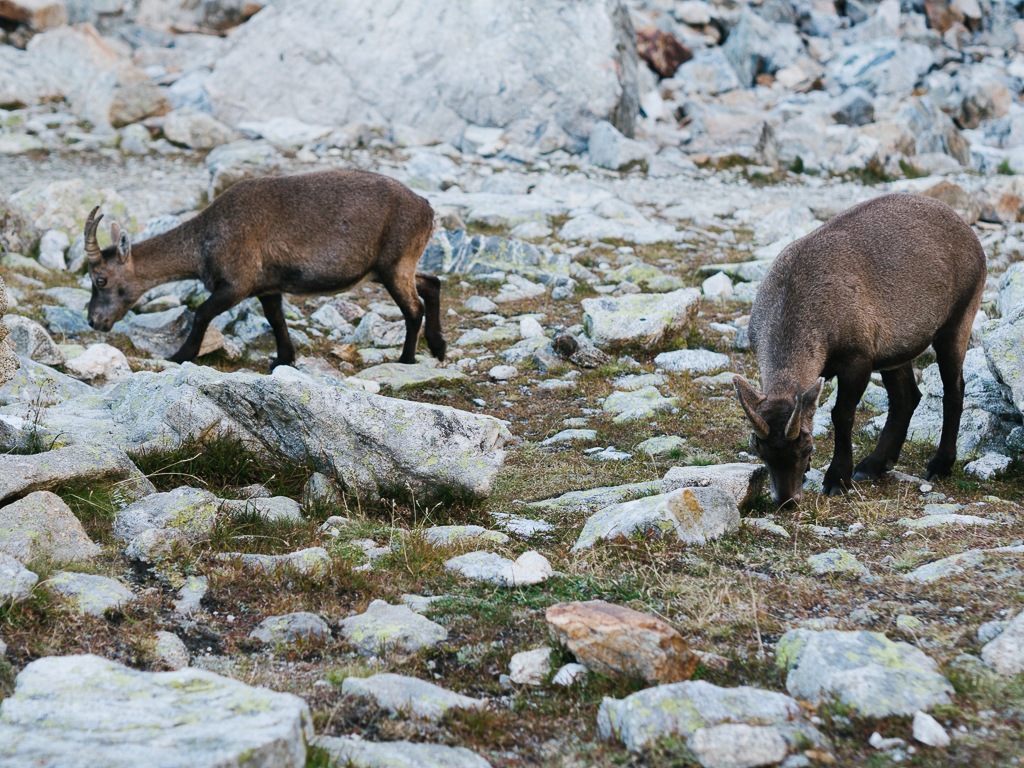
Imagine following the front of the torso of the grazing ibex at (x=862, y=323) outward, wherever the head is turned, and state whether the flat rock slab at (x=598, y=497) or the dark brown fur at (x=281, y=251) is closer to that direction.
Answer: the flat rock slab

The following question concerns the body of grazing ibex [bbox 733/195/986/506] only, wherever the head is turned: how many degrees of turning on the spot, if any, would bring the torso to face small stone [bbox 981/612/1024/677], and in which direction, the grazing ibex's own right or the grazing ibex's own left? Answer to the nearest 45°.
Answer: approximately 45° to the grazing ibex's own left

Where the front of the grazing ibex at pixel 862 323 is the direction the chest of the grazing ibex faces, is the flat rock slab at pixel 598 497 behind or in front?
in front

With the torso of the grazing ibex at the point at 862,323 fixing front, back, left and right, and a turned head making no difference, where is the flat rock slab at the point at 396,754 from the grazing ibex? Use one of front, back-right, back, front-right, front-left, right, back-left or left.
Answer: front-left

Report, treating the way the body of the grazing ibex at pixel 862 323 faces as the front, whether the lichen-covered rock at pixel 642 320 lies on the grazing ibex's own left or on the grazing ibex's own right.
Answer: on the grazing ibex's own right

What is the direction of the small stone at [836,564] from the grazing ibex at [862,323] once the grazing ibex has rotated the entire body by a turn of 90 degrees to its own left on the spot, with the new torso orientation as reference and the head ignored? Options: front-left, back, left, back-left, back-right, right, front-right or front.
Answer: front-right

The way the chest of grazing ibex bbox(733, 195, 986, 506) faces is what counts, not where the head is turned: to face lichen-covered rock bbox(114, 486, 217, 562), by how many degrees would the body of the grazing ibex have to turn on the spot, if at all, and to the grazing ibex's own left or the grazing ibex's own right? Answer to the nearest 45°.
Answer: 0° — it already faces it

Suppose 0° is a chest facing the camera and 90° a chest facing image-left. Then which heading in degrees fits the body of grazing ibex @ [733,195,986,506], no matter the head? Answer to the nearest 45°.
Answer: approximately 45°

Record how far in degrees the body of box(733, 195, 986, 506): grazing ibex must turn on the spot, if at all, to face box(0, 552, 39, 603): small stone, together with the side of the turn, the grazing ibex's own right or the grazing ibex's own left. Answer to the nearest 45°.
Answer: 0° — it already faces it
